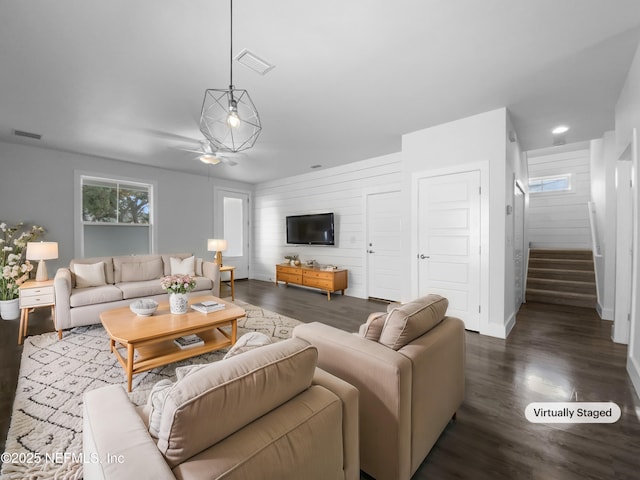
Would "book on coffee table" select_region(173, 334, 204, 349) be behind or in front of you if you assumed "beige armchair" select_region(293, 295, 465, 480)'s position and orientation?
in front

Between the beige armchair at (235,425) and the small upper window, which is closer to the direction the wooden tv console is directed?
the beige armchair

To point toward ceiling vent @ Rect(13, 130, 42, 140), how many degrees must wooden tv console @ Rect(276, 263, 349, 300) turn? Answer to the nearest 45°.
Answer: approximately 45° to its right

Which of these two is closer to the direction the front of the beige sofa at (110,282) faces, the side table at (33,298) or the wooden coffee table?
the wooden coffee table

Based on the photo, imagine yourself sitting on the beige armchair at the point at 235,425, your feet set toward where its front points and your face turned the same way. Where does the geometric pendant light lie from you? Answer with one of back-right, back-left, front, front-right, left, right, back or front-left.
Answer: front-right

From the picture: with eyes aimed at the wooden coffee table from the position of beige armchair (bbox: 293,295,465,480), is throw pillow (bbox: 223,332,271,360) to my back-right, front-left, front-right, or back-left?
front-left

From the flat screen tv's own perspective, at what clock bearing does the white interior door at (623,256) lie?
The white interior door is roughly at 9 o'clock from the flat screen tv.

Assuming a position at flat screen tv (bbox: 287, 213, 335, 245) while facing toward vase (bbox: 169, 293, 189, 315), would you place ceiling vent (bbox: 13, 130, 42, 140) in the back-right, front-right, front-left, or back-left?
front-right

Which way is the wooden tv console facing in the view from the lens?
facing the viewer and to the left of the viewer

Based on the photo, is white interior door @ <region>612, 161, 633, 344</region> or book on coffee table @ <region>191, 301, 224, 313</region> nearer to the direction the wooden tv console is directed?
the book on coffee table

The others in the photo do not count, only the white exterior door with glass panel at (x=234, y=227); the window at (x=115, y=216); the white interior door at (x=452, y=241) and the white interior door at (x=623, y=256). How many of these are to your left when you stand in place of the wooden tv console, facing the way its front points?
2

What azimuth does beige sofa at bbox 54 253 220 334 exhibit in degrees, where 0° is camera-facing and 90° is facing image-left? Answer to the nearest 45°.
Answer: approximately 315°

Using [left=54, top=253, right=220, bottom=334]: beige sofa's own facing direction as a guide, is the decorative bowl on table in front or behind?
in front

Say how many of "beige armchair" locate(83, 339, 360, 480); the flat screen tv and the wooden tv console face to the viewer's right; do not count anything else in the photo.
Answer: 0

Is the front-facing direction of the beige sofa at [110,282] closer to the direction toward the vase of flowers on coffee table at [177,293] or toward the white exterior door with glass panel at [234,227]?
the vase of flowers on coffee table

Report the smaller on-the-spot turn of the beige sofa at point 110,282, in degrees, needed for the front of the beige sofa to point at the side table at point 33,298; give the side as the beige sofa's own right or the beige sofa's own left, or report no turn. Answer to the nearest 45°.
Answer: approximately 135° to the beige sofa's own right

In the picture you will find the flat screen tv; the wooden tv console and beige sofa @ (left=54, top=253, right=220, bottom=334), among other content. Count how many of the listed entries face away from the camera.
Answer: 0

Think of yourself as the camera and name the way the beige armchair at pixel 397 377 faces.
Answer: facing away from the viewer and to the left of the viewer
